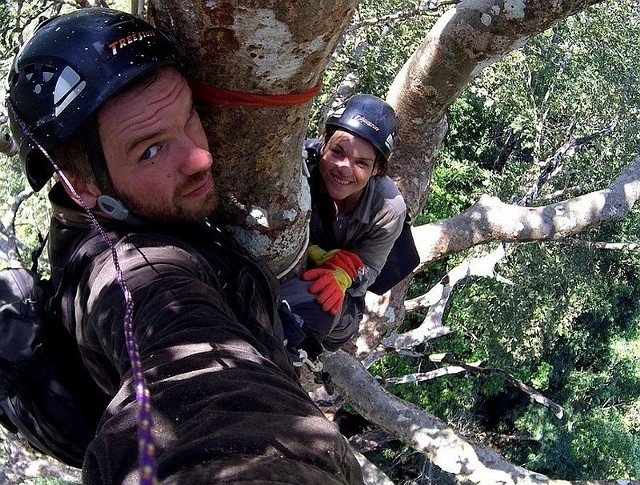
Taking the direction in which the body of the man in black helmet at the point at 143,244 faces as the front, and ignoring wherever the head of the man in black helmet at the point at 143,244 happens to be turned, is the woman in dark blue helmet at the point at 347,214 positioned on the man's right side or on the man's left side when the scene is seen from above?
on the man's left side

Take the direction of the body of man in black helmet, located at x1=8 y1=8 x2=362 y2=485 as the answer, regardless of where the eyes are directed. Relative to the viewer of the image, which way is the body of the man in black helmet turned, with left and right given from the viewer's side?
facing the viewer and to the right of the viewer

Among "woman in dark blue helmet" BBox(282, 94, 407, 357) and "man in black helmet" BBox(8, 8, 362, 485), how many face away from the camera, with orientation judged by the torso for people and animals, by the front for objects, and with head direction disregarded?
0

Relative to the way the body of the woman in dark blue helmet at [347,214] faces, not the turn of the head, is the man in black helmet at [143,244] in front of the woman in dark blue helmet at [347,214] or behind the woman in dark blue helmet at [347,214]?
in front
